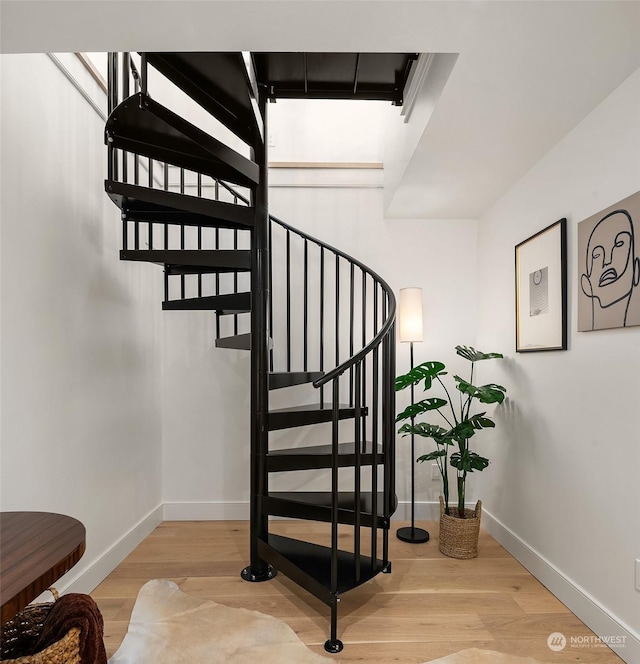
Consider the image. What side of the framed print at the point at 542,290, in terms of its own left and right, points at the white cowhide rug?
front

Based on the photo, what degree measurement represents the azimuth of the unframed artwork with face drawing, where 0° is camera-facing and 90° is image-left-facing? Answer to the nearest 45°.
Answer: approximately 45°

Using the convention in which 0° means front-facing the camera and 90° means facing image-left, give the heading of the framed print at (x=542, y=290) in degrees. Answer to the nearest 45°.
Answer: approximately 45°

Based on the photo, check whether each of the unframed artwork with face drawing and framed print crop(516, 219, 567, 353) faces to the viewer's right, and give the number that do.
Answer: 0

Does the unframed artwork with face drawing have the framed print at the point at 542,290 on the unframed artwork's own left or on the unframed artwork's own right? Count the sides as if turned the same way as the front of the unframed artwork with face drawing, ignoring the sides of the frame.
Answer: on the unframed artwork's own right

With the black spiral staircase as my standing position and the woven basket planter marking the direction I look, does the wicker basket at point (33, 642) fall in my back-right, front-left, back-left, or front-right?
back-right

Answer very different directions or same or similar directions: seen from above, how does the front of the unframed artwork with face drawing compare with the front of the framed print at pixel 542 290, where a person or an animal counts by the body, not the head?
same or similar directions

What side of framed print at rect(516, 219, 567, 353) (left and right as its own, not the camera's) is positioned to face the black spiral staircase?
front

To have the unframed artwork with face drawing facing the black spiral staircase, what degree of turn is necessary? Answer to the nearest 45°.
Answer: approximately 45° to its right

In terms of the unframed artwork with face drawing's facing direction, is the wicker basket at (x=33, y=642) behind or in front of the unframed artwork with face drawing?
in front
